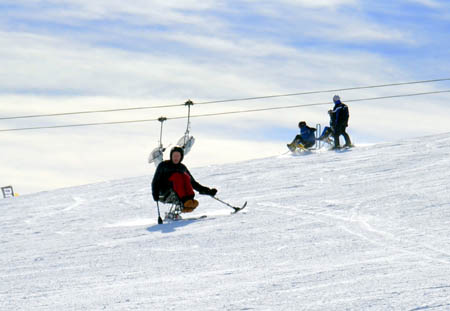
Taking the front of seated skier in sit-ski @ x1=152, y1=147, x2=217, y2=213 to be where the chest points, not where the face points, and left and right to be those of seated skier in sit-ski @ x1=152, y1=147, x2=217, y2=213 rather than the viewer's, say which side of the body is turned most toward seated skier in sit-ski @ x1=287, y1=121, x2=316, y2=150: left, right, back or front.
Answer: left

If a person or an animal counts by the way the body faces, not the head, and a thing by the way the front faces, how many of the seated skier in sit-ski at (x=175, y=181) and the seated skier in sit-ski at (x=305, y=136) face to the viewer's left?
1

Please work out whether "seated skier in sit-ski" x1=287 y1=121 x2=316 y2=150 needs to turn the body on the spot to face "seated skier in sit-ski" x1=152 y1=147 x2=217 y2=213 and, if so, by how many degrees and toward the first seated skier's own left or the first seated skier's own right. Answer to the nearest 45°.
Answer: approximately 90° to the first seated skier's own left

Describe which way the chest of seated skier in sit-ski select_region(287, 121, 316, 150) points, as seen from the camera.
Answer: to the viewer's left

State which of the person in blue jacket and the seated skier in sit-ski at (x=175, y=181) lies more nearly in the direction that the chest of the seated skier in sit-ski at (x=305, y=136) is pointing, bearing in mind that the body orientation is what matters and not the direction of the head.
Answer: the seated skier in sit-ski

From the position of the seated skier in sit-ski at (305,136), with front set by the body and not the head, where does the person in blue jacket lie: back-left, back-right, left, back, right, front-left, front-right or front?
back-left

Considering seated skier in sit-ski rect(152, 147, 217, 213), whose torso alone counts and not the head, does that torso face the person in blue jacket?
no

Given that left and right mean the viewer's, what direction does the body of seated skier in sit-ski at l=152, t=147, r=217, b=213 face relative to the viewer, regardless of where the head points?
facing the viewer and to the right of the viewer
